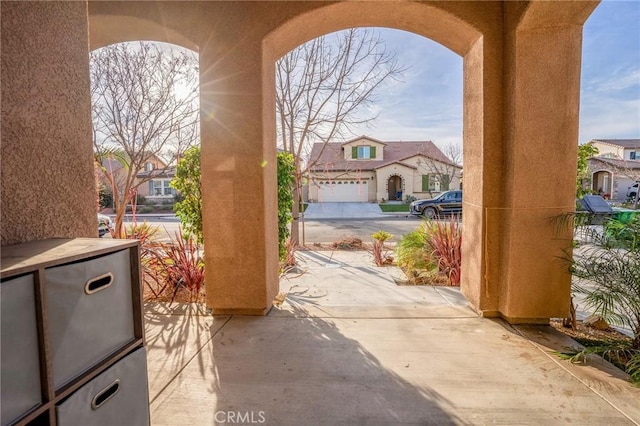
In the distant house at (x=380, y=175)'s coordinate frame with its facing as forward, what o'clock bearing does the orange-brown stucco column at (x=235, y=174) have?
The orange-brown stucco column is roughly at 12 o'clock from the distant house.

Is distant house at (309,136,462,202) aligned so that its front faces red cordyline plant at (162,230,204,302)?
yes

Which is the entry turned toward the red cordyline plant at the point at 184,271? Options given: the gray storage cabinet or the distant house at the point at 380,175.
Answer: the distant house

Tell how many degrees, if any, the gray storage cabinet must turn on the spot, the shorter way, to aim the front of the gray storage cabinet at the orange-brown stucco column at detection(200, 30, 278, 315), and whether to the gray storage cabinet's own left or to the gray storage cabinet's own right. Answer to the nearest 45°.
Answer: approximately 90° to the gray storage cabinet's own left

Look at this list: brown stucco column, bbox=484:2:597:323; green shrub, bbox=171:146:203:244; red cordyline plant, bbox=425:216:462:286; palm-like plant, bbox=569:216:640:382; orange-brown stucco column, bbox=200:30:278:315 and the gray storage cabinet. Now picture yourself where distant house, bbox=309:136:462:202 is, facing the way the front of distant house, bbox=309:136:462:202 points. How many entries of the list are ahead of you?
6

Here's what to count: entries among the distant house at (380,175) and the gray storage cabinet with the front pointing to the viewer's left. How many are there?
0

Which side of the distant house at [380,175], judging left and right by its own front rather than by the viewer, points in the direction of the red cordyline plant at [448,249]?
front

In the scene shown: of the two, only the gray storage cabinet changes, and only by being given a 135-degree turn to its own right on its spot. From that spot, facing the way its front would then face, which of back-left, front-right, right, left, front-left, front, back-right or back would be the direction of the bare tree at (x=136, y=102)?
right

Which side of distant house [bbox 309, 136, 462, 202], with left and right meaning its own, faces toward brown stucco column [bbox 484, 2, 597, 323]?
front

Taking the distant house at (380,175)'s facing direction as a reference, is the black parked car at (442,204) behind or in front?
in front

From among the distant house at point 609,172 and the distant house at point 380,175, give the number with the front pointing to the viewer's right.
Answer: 0
